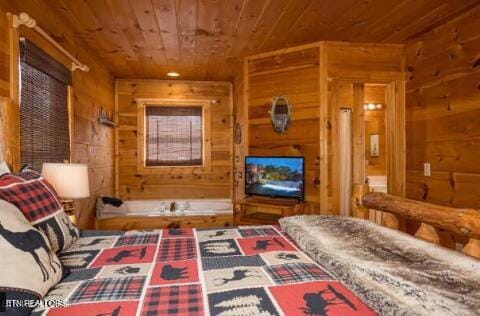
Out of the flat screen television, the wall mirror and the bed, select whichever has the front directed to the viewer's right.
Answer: the bed

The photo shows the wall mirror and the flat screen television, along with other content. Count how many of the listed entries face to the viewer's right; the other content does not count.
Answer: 0

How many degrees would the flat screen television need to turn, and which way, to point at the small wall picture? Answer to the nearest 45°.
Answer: approximately 180°

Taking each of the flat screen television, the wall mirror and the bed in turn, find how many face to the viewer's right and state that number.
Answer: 1

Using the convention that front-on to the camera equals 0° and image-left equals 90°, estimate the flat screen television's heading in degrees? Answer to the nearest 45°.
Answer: approximately 45°

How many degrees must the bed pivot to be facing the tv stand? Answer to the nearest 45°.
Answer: approximately 90° to its left

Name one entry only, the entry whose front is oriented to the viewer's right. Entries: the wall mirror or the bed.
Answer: the bed

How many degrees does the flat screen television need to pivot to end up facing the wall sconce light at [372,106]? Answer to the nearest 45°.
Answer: approximately 180°

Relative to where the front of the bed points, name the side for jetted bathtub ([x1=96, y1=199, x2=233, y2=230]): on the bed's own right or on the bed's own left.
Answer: on the bed's own left

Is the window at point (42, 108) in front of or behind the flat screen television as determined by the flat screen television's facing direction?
in front

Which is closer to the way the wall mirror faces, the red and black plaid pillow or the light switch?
the red and black plaid pillow

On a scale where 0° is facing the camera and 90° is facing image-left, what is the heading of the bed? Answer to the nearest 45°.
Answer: approximately 270°

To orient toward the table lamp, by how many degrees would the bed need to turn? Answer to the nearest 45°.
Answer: approximately 135° to its left

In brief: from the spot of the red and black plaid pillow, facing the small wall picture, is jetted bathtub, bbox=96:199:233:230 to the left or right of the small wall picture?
left

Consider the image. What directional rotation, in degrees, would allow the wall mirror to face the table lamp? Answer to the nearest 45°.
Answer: approximately 45° to its right

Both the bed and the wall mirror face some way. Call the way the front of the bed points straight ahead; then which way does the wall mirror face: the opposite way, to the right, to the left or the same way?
to the right
